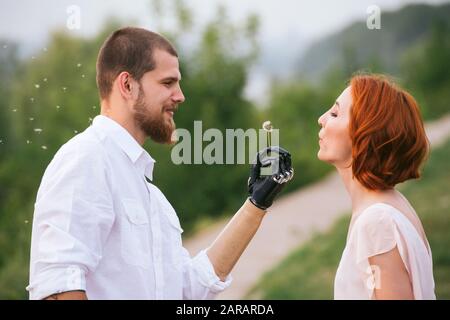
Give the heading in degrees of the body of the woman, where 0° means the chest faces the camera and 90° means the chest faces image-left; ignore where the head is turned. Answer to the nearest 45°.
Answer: approximately 90°

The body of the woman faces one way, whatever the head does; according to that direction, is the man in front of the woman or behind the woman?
in front

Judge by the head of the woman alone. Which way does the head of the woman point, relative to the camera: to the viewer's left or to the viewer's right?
to the viewer's left

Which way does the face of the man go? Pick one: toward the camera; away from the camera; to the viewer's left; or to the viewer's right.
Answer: to the viewer's right
